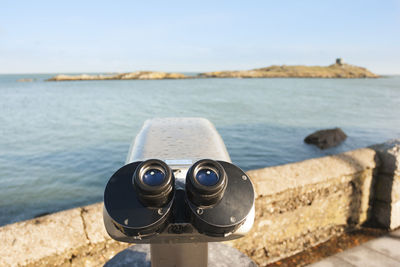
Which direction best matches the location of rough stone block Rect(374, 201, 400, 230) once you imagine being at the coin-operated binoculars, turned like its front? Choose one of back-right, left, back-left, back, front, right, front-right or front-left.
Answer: front-right

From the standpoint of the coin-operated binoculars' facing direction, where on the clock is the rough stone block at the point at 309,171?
The rough stone block is roughly at 1 o'clock from the coin-operated binoculars.

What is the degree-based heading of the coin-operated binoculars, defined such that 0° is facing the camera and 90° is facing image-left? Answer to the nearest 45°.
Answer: approximately 180°
